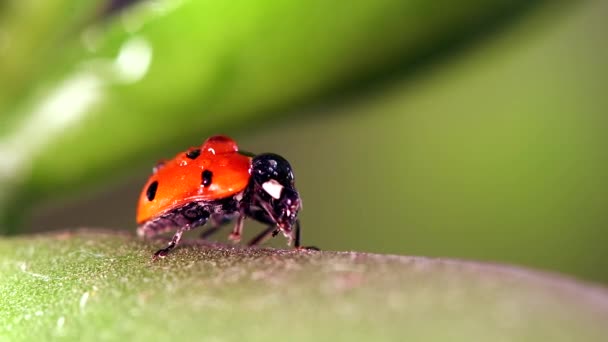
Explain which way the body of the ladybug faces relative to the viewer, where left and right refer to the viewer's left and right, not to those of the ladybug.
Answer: facing to the right of the viewer
